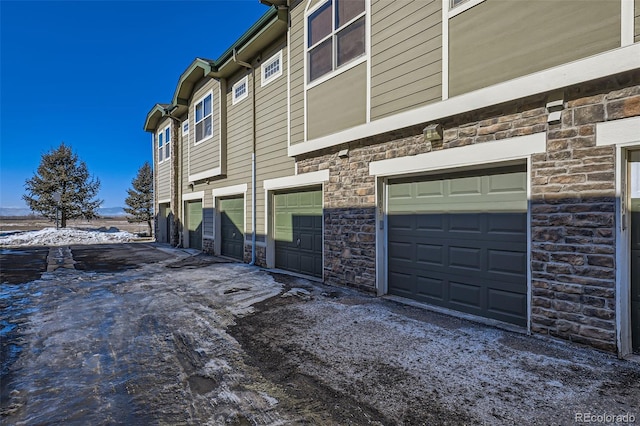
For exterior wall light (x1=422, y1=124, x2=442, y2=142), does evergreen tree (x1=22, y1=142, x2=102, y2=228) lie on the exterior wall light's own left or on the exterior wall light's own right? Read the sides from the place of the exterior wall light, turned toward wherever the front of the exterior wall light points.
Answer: on the exterior wall light's own right

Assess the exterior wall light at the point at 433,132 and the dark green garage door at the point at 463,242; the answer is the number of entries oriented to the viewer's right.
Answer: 0

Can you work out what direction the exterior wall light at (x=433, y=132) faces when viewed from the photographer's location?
facing the viewer and to the left of the viewer

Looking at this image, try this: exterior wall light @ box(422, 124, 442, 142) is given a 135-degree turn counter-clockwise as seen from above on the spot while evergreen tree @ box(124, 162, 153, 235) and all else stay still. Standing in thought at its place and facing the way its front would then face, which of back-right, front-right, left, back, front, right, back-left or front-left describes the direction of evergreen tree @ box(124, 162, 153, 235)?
back-left

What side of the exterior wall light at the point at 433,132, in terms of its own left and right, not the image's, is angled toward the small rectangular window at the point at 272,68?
right
